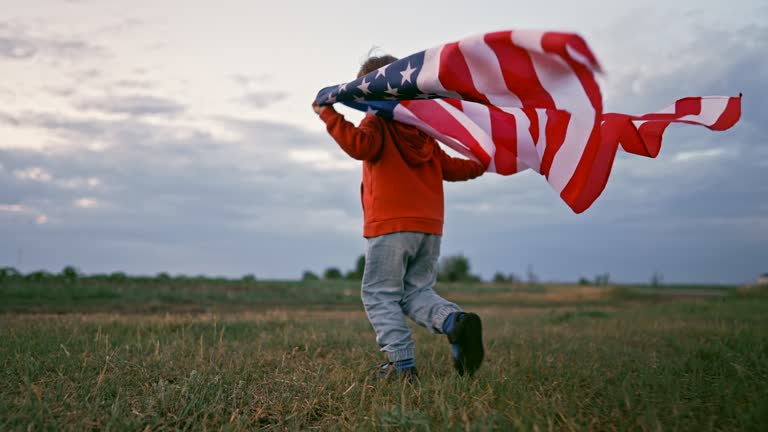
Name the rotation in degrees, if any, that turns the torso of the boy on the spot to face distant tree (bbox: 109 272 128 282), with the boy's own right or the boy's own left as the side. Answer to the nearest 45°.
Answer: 0° — they already face it

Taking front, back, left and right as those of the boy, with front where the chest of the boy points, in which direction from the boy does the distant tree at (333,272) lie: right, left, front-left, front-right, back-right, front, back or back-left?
front-right

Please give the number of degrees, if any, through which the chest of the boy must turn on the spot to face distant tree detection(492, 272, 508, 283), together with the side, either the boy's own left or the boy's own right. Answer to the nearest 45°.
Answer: approximately 45° to the boy's own right

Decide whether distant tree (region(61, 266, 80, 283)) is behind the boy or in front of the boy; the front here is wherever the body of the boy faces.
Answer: in front

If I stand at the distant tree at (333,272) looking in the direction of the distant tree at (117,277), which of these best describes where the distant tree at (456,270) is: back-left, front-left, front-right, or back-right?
back-left

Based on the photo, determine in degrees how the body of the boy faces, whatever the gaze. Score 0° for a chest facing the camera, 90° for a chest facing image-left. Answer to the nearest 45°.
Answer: approximately 135°

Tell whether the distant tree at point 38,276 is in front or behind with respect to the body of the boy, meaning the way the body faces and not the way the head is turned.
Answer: in front

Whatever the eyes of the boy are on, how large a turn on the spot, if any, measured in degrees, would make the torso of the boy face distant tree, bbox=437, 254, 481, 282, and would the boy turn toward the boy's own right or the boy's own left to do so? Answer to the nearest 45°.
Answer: approximately 45° to the boy's own right

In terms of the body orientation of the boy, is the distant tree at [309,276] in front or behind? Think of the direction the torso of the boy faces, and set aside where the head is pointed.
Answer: in front
